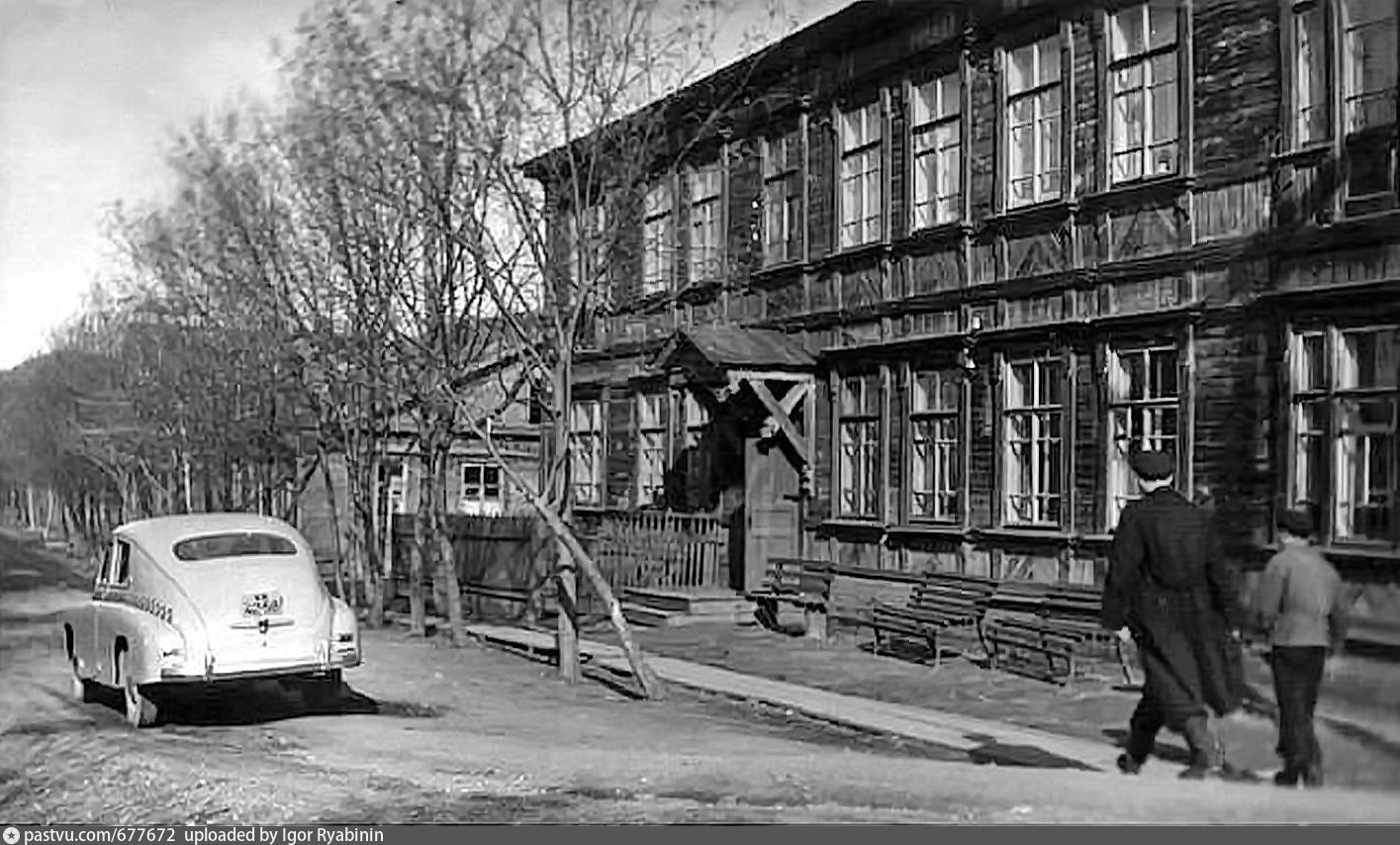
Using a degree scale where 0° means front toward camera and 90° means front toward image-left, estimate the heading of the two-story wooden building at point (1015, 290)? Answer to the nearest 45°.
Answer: approximately 45°

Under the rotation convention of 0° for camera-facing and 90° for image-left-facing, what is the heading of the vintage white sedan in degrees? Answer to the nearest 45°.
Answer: approximately 135°

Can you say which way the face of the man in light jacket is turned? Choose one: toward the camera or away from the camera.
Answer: away from the camera

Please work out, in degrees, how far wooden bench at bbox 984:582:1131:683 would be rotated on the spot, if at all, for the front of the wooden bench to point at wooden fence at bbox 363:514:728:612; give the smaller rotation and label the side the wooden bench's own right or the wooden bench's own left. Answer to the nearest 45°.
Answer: approximately 90° to the wooden bench's own right

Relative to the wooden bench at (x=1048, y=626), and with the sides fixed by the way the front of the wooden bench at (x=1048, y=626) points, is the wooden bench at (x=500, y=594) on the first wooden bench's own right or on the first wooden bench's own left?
on the first wooden bench's own right

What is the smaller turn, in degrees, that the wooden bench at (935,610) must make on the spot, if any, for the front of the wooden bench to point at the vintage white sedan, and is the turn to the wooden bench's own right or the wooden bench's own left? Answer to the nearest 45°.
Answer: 0° — it already faces it

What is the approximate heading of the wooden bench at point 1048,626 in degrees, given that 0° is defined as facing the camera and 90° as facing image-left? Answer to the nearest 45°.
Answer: approximately 45°

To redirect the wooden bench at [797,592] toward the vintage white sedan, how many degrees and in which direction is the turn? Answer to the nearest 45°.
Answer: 0° — it already faces it

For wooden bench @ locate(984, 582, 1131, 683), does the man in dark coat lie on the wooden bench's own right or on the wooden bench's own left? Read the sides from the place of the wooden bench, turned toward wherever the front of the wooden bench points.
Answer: on the wooden bench's own left

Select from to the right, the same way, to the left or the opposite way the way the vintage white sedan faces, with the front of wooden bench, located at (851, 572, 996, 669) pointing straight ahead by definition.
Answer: to the right
